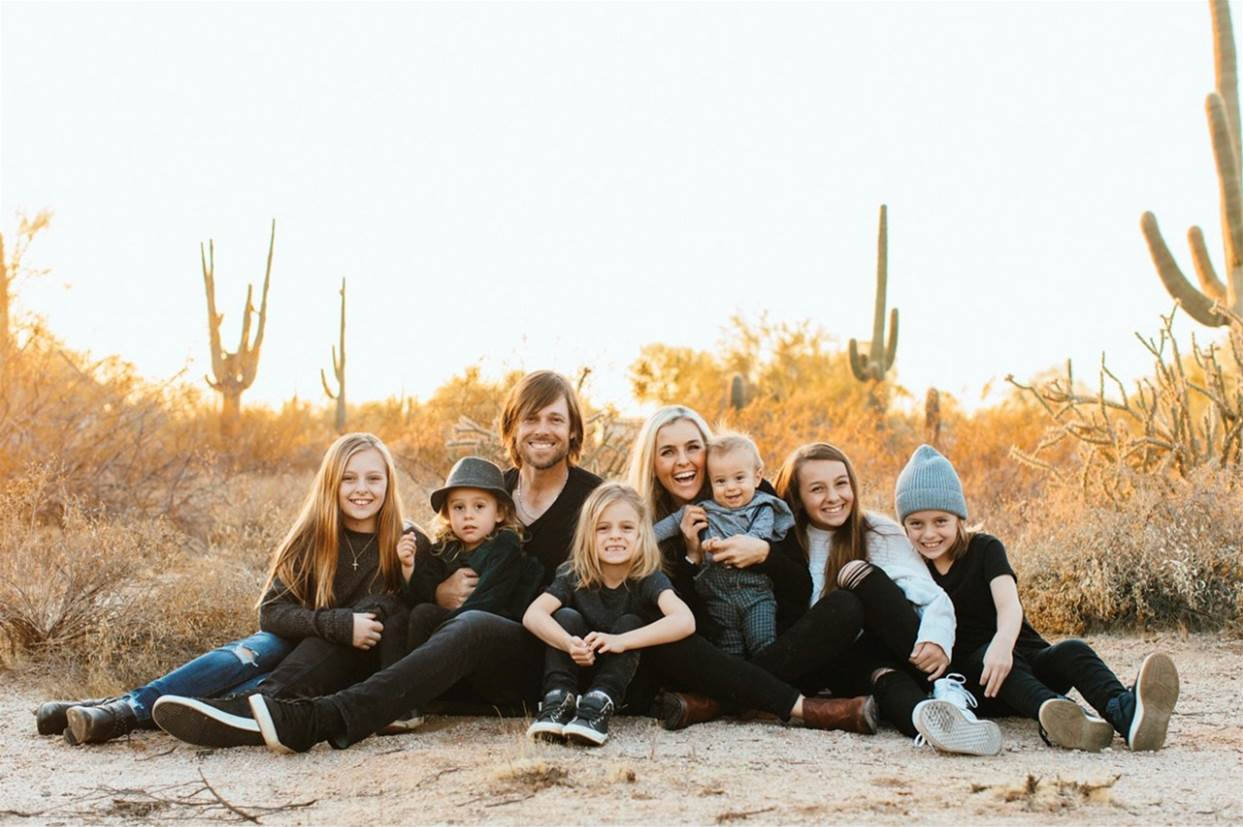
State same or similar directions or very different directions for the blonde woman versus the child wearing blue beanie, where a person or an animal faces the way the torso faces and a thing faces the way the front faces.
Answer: same or similar directions

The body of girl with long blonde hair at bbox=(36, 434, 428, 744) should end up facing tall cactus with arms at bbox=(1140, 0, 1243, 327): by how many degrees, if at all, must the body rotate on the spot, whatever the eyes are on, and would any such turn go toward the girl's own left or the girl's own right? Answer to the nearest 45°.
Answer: approximately 135° to the girl's own left

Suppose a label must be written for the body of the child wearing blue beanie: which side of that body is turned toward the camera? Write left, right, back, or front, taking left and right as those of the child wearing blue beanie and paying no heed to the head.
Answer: front

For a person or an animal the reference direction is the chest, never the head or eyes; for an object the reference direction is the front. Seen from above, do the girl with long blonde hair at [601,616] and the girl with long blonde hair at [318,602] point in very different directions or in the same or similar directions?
same or similar directions

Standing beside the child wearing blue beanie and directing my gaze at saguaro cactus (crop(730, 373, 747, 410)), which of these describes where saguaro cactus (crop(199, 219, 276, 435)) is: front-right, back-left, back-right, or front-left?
front-left

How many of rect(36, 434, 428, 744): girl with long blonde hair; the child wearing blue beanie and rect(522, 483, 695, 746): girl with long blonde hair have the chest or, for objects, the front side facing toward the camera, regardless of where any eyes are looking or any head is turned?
3

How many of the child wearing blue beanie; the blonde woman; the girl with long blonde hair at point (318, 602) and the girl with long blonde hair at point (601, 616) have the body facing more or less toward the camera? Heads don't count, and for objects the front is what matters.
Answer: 4

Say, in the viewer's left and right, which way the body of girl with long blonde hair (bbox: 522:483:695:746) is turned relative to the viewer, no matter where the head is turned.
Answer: facing the viewer

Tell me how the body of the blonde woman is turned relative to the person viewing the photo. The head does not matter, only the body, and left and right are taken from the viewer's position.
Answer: facing the viewer
